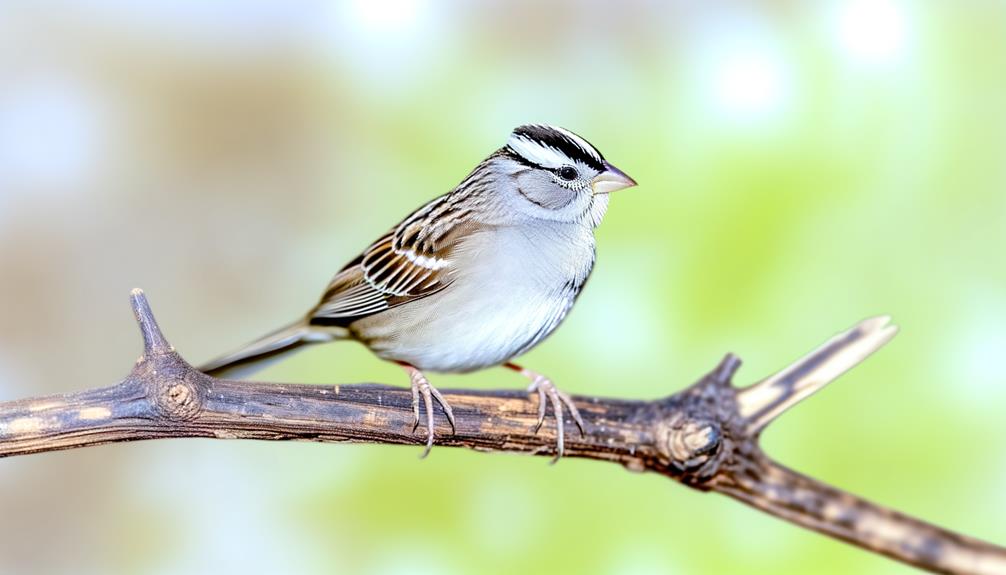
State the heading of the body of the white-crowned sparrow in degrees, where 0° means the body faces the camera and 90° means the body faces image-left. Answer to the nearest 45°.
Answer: approximately 270°
